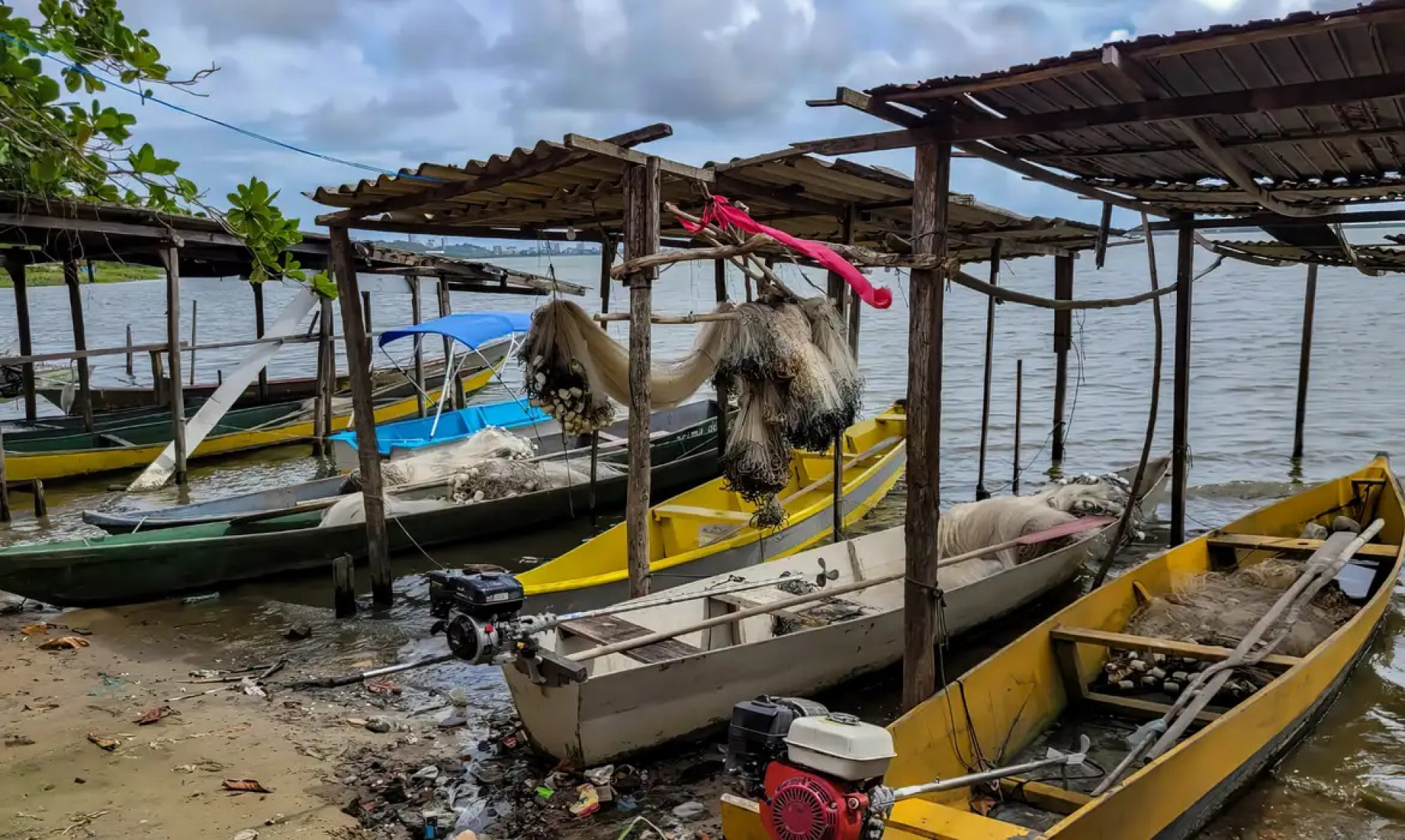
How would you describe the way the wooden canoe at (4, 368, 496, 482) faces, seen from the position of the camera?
facing away from the viewer and to the right of the viewer

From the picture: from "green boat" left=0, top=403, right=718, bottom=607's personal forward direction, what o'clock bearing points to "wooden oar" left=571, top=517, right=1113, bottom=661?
The wooden oar is roughly at 3 o'clock from the green boat.

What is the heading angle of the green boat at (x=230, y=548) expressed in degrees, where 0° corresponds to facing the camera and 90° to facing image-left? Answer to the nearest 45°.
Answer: approximately 225°

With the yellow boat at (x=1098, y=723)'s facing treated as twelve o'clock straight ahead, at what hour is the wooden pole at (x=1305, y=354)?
The wooden pole is roughly at 11 o'clock from the yellow boat.

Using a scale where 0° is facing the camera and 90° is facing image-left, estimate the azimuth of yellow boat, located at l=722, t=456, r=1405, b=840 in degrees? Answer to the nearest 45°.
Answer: approximately 225°

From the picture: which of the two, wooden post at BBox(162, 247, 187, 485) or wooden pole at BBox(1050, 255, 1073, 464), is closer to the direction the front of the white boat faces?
the wooden pole

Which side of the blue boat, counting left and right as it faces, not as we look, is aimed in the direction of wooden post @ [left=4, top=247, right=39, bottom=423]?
left

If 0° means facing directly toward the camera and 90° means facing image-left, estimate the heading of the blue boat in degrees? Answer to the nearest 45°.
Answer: approximately 225°

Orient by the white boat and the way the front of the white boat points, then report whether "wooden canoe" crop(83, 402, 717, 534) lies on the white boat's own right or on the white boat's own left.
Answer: on the white boat's own left

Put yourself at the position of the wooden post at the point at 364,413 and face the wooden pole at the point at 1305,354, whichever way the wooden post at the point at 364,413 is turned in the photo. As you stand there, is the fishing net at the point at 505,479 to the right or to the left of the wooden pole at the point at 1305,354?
left

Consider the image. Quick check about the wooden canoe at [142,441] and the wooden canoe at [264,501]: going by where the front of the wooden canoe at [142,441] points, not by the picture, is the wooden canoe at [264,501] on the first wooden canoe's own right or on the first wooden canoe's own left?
on the first wooden canoe's own right

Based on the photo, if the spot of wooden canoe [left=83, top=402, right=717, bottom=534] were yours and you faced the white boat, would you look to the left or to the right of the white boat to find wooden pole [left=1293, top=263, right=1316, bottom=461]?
left
